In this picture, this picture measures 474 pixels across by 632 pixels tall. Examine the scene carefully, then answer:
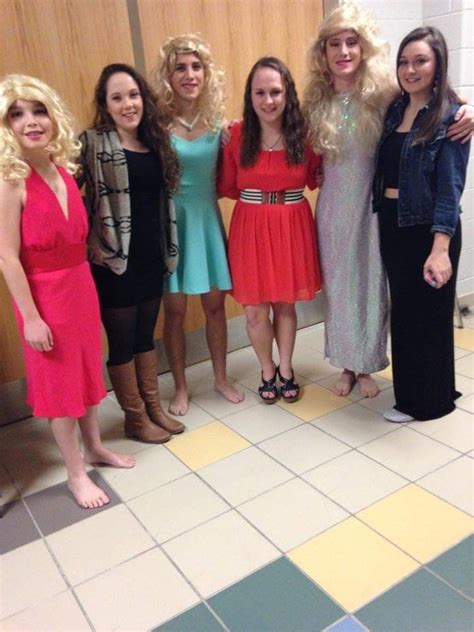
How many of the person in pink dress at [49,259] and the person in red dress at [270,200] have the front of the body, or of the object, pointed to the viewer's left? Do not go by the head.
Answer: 0

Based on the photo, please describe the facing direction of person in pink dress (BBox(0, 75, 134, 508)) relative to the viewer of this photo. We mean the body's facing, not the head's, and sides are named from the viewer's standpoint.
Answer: facing the viewer and to the right of the viewer

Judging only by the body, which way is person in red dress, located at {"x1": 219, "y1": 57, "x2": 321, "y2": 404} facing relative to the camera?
toward the camera

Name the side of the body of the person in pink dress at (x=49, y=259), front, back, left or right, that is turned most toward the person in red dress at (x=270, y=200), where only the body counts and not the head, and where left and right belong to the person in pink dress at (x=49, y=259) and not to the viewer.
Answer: left

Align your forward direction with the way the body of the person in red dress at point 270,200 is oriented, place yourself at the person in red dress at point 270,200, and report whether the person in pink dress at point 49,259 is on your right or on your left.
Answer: on your right
